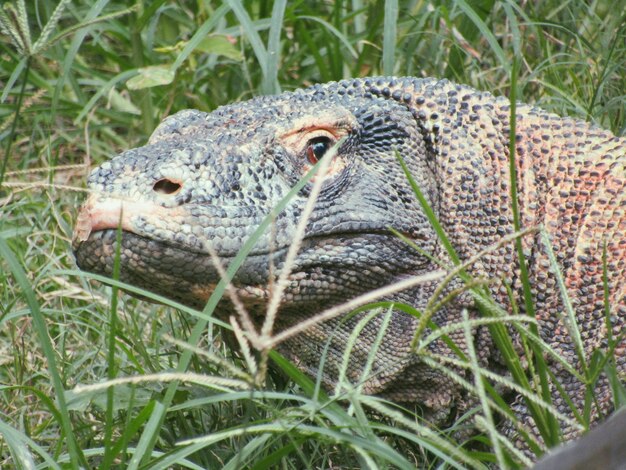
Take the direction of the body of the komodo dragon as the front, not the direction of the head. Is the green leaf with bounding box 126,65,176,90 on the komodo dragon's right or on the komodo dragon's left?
on the komodo dragon's right

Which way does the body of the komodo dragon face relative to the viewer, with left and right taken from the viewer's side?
facing to the left of the viewer

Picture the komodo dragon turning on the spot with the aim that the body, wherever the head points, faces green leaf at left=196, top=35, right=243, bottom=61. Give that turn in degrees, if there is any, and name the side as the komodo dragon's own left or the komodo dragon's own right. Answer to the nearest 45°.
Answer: approximately 90° to the komodo dragon's own right
